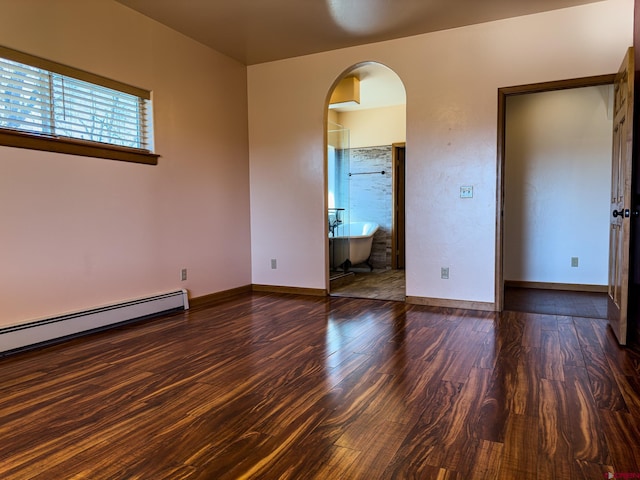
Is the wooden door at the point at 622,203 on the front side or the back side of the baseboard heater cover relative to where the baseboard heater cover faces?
on the front side

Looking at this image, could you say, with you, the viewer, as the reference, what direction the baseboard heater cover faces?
facing the viewer and to the right of the viewer

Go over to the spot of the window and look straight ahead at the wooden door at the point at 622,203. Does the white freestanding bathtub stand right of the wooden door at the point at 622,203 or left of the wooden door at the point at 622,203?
left

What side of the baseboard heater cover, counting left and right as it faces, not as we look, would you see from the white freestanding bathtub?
left

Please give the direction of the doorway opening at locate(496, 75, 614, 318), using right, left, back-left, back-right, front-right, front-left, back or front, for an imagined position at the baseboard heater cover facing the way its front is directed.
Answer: front-left

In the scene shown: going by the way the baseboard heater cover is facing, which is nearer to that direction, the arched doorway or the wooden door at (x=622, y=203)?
the wooden door

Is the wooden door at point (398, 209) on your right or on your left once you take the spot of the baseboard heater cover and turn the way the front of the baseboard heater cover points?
on your left
